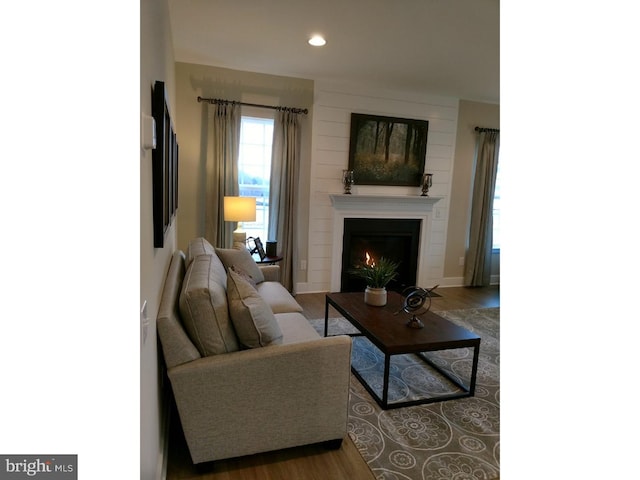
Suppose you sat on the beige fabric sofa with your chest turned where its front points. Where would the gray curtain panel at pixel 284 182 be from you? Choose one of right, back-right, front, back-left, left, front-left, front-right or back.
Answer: left

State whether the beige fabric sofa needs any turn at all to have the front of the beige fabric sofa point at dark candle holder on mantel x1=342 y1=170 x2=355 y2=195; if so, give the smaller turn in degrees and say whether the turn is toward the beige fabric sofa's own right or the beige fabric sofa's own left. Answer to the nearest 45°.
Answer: approximately 90° to the beige fabric sofa's own left

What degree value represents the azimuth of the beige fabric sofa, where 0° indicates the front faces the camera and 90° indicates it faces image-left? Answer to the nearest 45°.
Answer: approximately 270°

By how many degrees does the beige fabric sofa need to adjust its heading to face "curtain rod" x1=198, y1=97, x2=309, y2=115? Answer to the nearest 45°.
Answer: approximately 90° to its left

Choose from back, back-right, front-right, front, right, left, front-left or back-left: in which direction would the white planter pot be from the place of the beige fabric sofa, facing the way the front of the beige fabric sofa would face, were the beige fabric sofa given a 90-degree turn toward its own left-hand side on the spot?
front-right

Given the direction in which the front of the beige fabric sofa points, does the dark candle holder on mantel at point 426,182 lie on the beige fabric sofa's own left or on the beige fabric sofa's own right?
on the beige fabric sofa's own left

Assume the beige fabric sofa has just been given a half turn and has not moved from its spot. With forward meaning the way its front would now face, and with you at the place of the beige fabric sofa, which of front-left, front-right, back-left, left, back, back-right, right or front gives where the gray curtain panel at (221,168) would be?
right

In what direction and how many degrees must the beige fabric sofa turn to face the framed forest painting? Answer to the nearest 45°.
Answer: approximately 45° to its left

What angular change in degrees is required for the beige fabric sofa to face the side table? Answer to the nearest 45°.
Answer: approximately 90° to its left

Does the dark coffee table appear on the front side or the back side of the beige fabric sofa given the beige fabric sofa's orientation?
on the front side

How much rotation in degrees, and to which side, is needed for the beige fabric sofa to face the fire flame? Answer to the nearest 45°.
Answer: approximately 45° to its left

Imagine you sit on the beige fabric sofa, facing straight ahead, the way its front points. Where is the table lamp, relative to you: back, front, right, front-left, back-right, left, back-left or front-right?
left

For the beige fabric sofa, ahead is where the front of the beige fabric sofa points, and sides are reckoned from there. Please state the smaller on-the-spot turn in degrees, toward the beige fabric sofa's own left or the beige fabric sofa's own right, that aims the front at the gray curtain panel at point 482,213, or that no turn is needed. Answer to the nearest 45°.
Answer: approximately 45° to the beige fabric sofa's own left

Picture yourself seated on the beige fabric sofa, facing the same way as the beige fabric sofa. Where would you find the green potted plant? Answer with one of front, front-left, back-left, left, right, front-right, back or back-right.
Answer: front-left
